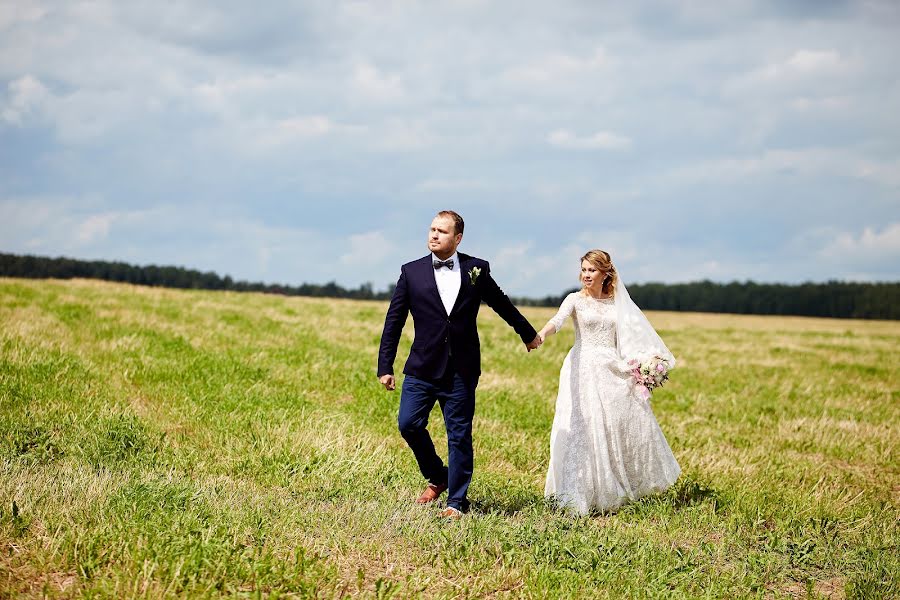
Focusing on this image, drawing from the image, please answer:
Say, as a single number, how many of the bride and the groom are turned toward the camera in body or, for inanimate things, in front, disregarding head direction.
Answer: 2

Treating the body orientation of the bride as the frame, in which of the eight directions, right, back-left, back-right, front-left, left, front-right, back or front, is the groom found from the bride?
front-right

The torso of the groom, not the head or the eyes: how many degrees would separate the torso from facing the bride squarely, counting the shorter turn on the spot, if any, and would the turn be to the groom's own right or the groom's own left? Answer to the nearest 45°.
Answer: approximately 135° to the groom's own left

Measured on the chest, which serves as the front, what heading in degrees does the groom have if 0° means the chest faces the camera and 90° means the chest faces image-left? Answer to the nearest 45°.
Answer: approximately 0°
